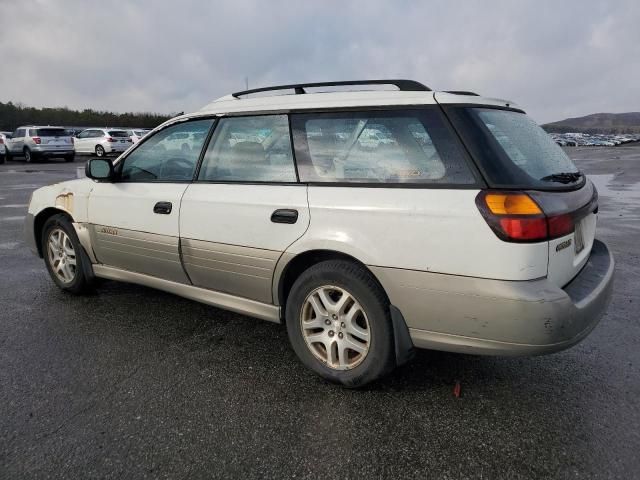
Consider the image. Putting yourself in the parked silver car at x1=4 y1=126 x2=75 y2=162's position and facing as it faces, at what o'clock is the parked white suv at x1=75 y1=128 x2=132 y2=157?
The parked white suv is roughly at 3 o'clock from the parked silver car.

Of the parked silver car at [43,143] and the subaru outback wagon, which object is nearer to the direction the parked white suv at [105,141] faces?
the parked silver car

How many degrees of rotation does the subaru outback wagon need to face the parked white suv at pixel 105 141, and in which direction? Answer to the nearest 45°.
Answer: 0° — it already faces it

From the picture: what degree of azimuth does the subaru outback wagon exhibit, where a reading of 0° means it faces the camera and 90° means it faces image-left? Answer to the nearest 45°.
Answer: approximately 135°

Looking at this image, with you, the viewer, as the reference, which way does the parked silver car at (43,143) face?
facing away from the viewer and to the left of the viewer

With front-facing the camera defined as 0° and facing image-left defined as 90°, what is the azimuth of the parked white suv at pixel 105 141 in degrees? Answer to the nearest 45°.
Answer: approximately 135°

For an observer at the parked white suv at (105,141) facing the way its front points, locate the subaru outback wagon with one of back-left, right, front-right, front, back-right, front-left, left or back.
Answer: back-left

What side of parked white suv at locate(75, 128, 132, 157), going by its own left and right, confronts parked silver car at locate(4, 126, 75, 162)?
left

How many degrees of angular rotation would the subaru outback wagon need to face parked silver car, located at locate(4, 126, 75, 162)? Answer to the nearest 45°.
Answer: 0° — it already faces it
